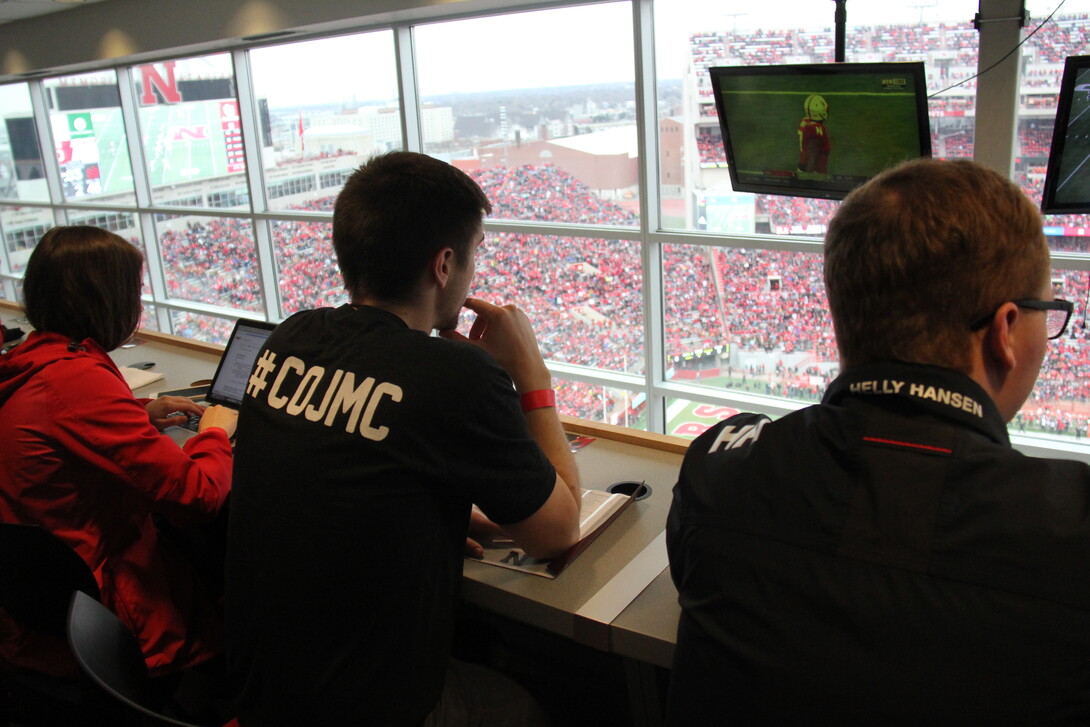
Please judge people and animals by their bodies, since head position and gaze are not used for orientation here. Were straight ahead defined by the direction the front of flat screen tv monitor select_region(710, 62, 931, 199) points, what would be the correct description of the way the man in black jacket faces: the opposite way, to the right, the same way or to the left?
the opposite way

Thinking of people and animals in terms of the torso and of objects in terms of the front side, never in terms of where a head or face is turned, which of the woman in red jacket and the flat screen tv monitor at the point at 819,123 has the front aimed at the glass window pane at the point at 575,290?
the woman in red jacket

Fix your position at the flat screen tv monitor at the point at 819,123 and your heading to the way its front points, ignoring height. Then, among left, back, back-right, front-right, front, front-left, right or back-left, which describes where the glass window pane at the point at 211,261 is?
right

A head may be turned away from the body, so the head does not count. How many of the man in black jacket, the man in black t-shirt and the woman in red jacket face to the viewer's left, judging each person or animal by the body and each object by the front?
0

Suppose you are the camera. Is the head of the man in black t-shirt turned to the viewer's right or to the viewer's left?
to the viewer's right

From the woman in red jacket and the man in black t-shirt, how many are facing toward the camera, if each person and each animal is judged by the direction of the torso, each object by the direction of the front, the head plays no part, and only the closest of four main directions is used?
0

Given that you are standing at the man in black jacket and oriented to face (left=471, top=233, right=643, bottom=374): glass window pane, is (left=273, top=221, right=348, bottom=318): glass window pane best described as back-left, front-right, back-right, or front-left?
front-left

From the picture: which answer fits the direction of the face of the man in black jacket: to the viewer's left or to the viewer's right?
to the viewer's right

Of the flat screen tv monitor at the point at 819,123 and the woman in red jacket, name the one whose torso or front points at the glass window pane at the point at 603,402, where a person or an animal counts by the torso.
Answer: the woman in red jacket

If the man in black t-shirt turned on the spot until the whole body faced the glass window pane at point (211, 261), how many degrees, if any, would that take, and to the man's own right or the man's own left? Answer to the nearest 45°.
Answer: approximately 45° to the man's own left

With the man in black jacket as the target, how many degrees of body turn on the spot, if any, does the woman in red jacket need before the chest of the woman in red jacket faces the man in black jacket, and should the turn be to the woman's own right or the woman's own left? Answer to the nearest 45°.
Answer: approximately 90° to the woman's own right

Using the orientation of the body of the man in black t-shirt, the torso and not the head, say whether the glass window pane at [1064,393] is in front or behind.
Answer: in front

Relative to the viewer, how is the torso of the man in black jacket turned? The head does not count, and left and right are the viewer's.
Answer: facing away from the viewer and to the right of the viewer

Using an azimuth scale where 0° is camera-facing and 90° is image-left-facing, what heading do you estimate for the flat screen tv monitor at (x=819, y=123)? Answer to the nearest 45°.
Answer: approximately 45°

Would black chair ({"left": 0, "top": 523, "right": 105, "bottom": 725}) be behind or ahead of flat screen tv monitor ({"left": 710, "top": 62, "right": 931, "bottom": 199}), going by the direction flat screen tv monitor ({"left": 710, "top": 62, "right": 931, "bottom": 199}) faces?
ahead

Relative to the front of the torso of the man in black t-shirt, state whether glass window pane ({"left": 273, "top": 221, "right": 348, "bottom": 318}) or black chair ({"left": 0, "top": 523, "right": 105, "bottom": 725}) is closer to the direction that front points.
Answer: the glass window pane

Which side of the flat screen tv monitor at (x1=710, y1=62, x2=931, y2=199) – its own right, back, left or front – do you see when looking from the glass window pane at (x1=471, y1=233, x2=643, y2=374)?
right

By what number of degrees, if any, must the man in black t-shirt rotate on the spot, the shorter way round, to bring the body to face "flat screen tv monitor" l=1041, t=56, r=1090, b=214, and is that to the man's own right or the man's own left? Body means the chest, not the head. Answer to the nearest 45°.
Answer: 0° — they already face it

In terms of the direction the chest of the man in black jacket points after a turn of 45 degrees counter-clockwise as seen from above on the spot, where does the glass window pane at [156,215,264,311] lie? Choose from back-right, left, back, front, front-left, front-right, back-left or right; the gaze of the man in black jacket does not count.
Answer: front-left

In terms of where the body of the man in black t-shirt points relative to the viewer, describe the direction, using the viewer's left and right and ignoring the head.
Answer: facing away from the viewer and to the right of the viewer
